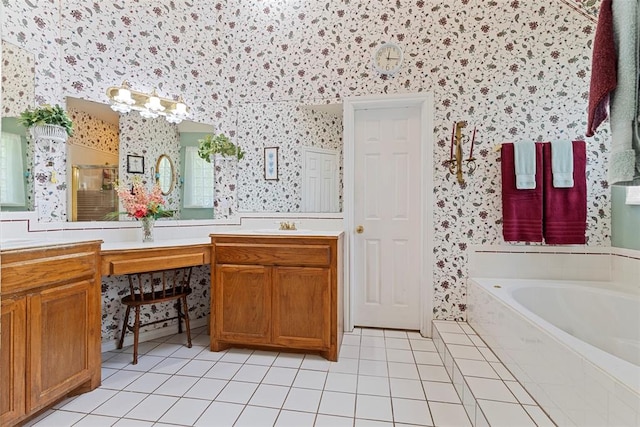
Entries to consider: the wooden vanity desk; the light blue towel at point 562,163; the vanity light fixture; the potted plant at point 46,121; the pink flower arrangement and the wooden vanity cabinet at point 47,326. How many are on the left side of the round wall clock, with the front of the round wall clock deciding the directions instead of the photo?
1

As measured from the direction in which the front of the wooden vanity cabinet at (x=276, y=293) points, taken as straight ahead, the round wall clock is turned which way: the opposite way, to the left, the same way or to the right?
the same way

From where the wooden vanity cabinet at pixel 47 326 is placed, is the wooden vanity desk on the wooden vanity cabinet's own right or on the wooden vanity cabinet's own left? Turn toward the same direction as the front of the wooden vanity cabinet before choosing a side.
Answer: on the wooden vanity cabinet's own left

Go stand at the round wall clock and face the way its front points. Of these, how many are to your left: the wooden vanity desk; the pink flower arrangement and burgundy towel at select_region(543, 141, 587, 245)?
1

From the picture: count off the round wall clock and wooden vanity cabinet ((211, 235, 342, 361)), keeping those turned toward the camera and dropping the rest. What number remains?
2

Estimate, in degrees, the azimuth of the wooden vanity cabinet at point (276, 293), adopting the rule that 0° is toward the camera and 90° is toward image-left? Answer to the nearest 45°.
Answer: approximately 0°

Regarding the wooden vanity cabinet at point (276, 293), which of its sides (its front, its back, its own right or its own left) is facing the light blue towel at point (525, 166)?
left

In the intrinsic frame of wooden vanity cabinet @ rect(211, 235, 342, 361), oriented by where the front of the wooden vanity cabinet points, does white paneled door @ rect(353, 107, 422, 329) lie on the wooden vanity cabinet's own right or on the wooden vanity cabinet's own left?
on the wooden vanity cabinet's own left

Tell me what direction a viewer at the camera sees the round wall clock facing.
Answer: facing the viewer

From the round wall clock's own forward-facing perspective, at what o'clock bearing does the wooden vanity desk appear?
The wooden vanity desk is roughly at 2 o'clock from the round wall clock.

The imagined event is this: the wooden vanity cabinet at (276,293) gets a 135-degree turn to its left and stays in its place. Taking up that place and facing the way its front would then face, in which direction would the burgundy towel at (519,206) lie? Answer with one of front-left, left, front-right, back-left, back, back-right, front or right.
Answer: front-right

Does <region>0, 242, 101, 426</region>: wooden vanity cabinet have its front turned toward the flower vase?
no

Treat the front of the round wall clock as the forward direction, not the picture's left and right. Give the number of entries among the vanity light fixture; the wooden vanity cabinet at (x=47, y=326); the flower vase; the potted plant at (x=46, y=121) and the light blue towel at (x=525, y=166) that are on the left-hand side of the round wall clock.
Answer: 1
